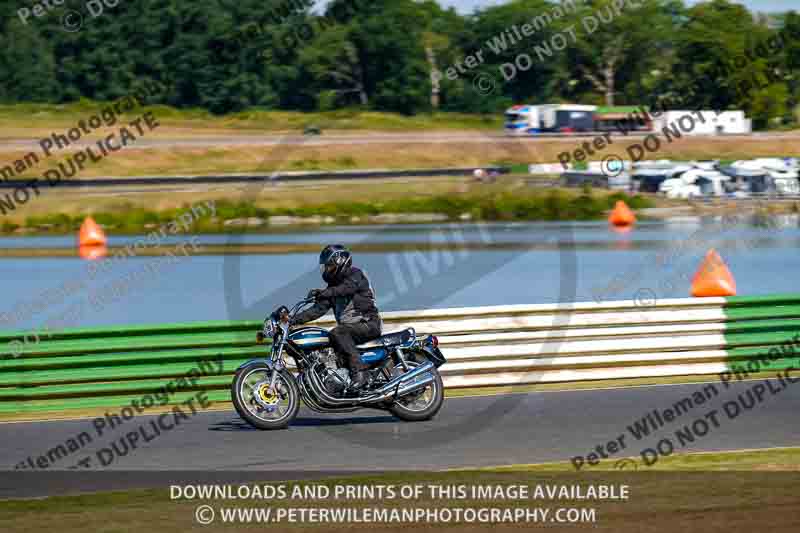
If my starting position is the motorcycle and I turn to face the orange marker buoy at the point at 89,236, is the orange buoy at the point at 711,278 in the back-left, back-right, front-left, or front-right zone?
front-right

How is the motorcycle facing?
to the viewer's left

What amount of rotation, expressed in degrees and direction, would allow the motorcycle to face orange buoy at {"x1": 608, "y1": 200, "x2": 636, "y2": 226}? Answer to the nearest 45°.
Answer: approximately 90° to its right

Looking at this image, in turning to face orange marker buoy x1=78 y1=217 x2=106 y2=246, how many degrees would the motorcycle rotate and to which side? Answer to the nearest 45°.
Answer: approximately 90° to its right

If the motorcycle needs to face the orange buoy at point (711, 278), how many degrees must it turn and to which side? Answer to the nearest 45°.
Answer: approximately 135° to its right

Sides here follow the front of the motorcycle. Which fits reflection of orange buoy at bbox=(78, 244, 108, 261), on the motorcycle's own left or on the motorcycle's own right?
on the motorcycle's own right
